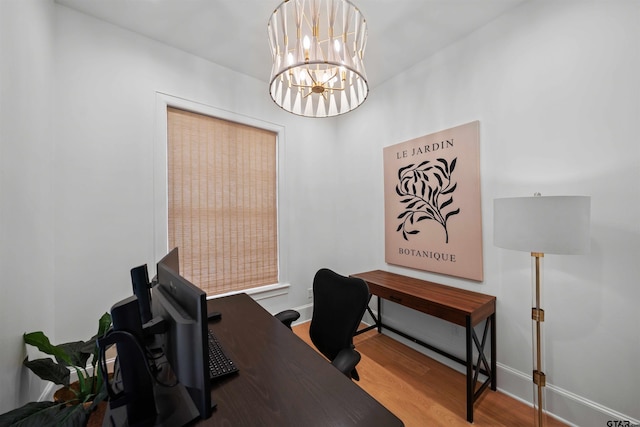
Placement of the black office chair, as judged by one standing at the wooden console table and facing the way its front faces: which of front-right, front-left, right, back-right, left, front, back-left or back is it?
front

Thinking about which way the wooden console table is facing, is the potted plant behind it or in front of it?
in front

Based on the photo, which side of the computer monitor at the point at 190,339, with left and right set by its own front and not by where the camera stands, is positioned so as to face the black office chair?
front

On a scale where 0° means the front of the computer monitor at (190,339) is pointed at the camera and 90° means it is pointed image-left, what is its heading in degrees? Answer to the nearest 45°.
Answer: approximately 225°

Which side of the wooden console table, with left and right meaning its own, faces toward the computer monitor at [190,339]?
front

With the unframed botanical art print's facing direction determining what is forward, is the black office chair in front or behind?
in front

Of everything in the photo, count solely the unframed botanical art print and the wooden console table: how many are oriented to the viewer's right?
0

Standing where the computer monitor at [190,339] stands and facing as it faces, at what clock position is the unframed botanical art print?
The unframed botanical art print is roughly at 1 o'clock from the computer monitor.
